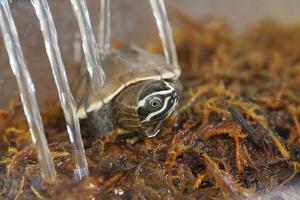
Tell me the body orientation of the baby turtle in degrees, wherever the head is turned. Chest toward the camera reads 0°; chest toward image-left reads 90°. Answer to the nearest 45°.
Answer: approximately 315°
